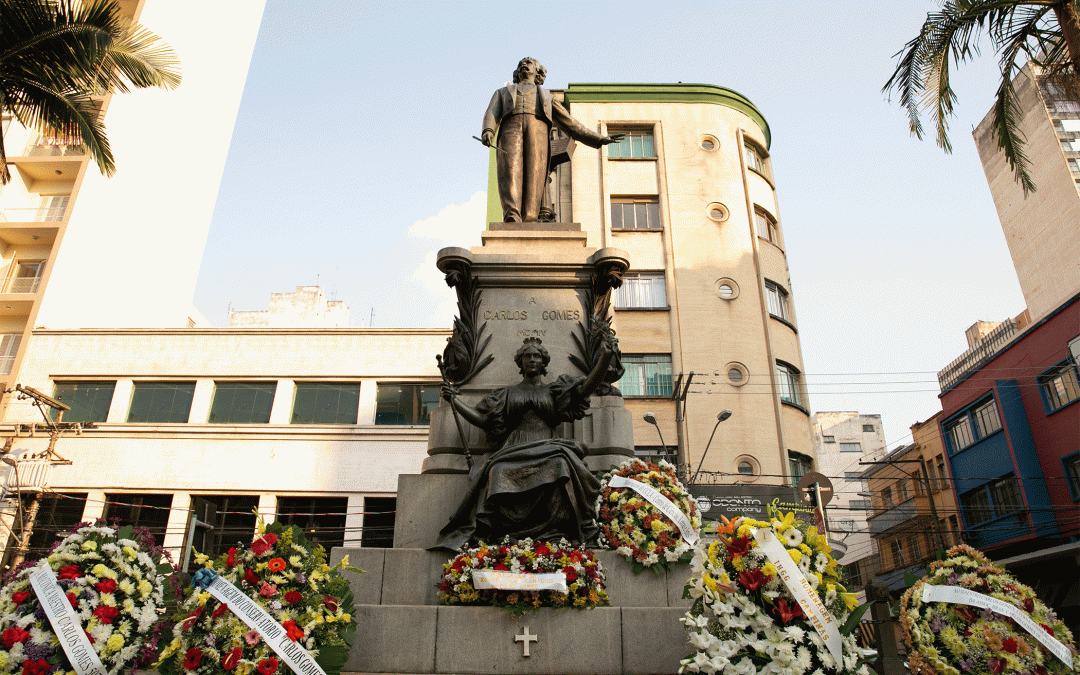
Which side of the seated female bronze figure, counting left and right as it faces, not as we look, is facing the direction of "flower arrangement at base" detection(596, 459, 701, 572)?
left

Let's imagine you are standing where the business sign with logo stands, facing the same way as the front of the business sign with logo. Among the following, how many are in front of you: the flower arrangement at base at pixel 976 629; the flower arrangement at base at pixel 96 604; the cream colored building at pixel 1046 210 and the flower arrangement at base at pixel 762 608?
3

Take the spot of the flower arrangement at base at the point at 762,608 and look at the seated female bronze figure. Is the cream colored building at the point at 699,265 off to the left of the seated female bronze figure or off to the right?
right

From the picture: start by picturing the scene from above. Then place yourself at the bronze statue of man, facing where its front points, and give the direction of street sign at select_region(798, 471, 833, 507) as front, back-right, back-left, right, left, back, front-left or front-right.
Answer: back-left

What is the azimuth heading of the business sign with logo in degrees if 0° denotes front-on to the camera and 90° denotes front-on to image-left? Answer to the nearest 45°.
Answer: approximately 0°

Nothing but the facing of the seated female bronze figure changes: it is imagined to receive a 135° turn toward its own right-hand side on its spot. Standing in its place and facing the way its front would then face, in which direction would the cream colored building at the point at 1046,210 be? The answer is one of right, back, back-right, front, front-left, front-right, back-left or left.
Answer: right

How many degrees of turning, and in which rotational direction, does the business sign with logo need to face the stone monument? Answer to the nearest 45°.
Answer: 0° — it already faces it

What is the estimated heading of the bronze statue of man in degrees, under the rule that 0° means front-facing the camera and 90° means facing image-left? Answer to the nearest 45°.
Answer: approximately 0°

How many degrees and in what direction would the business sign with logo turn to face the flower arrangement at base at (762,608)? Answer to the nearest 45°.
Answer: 0° — it already faces it

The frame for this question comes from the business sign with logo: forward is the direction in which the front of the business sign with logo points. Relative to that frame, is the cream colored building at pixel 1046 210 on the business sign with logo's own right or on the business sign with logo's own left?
on the business sign with logo's own left
